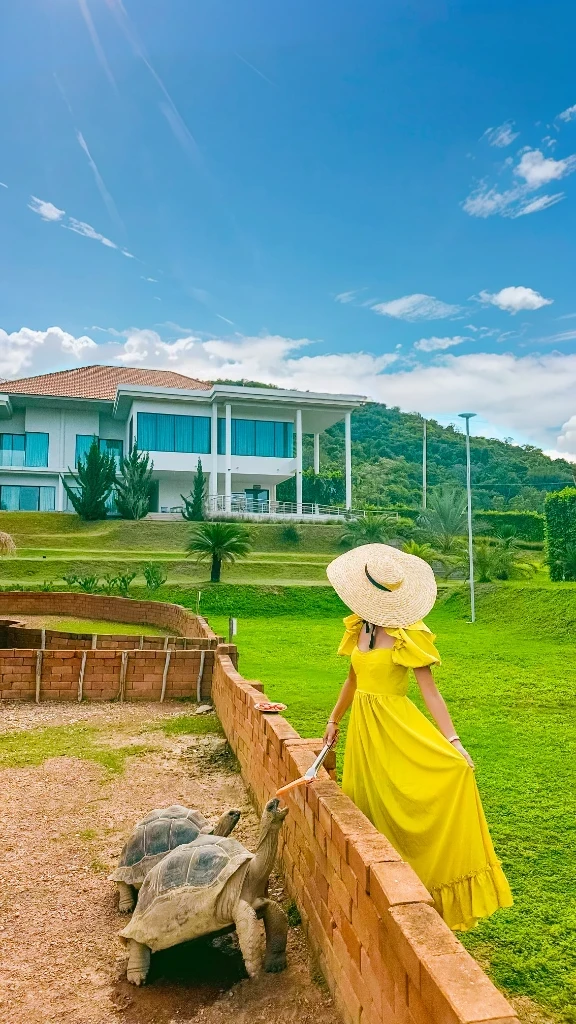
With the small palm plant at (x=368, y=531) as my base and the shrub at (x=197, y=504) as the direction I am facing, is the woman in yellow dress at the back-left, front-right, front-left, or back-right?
back-left

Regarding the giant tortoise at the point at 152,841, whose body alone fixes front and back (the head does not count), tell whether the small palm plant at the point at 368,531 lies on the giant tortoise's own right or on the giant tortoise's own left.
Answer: on the giant tortoise's own left

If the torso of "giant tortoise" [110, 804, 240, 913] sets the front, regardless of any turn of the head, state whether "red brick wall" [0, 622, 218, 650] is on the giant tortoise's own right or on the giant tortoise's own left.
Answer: on the giant tortoise's own left

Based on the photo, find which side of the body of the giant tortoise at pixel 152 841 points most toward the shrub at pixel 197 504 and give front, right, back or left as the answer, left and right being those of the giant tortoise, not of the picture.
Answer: left

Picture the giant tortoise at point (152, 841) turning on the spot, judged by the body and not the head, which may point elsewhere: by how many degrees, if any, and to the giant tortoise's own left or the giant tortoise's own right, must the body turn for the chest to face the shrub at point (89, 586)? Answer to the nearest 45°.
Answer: approximately 90° to the giant tortoise's own left

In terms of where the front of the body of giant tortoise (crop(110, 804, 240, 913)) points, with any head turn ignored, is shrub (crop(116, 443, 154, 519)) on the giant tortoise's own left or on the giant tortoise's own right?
on the giant tortoise's own left

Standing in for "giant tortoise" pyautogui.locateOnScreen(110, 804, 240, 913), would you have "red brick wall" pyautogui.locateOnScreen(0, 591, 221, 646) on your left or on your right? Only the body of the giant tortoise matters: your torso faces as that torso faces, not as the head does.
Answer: on your left

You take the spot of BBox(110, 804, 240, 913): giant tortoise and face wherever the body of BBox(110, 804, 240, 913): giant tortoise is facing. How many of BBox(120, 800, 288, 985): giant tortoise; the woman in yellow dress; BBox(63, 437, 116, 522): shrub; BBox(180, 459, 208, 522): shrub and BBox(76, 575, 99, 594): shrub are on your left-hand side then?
3

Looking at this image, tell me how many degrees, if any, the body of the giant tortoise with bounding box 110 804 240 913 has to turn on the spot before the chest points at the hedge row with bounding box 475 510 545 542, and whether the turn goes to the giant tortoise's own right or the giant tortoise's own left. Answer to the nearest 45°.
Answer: approximately 45° to the giant tortoise's own left

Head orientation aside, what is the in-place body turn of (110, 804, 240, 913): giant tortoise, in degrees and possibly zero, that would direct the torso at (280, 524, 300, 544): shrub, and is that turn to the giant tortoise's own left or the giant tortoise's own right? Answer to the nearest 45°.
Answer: approximately 90° to the giant tortoise's own left

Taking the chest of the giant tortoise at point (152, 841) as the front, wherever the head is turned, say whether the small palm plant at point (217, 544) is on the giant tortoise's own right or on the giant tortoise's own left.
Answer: on the giant tortoise's own left

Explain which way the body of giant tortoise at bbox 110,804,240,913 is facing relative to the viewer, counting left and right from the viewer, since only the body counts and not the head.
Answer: facing to the right of the viewer
